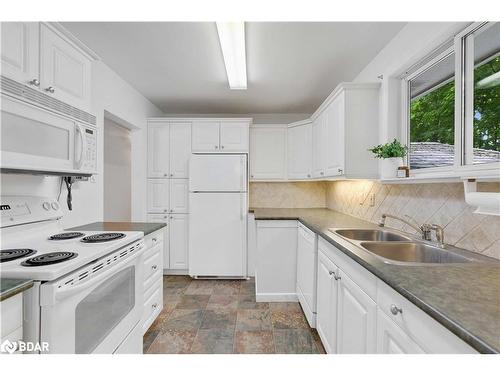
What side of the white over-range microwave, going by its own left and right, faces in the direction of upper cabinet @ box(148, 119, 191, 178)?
left

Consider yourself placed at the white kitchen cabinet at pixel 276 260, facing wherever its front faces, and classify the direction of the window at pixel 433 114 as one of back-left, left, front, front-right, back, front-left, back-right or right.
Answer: front-left

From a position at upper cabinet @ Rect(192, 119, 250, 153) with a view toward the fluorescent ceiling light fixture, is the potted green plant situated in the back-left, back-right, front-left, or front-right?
front-left

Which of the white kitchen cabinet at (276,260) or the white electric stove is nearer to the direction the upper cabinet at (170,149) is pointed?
the white electric stove

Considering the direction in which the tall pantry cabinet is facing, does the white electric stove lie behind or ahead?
ahead

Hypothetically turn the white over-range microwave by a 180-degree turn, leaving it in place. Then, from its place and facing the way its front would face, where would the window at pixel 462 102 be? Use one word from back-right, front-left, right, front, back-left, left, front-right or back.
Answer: back

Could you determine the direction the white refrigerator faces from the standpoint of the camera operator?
facing the viewer

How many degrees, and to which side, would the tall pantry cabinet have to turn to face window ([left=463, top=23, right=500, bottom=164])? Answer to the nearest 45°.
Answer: approximately 45° to its left

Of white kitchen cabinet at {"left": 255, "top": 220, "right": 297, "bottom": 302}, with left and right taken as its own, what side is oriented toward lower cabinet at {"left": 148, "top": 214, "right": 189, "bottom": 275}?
right

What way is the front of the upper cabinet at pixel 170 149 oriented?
toward the camera

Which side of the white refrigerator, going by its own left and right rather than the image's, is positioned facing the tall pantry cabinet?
right

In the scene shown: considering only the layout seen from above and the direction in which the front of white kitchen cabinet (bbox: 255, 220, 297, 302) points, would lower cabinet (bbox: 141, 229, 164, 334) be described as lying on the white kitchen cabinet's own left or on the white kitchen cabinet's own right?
on the white kitchen cabinet's own right

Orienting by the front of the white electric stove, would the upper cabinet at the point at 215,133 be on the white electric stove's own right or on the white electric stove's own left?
on the white electric stove's own left

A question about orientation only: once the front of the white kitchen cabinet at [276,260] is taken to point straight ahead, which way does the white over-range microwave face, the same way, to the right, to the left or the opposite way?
to the left

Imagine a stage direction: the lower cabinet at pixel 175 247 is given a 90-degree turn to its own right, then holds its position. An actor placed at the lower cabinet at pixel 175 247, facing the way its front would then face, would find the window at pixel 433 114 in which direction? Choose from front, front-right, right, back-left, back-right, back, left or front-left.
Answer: back-left

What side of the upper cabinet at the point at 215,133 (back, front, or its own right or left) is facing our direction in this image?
front
